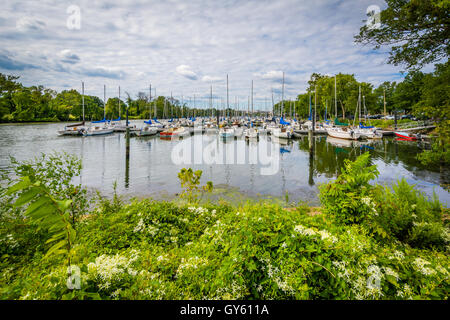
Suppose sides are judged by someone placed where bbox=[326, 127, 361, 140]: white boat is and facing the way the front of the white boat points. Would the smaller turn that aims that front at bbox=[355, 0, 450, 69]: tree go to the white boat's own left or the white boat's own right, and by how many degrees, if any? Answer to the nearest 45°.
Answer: approximately 135° to the white boat's own left

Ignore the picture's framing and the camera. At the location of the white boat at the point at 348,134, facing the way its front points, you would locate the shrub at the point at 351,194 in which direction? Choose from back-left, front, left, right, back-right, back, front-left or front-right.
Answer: back-left

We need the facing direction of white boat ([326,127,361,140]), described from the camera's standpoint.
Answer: facing away from the viewer and to the left of the viewer

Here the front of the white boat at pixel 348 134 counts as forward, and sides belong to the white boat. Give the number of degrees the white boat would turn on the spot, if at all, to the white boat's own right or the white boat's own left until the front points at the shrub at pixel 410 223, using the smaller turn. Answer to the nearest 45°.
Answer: approximately 135° to the white boat's own left
